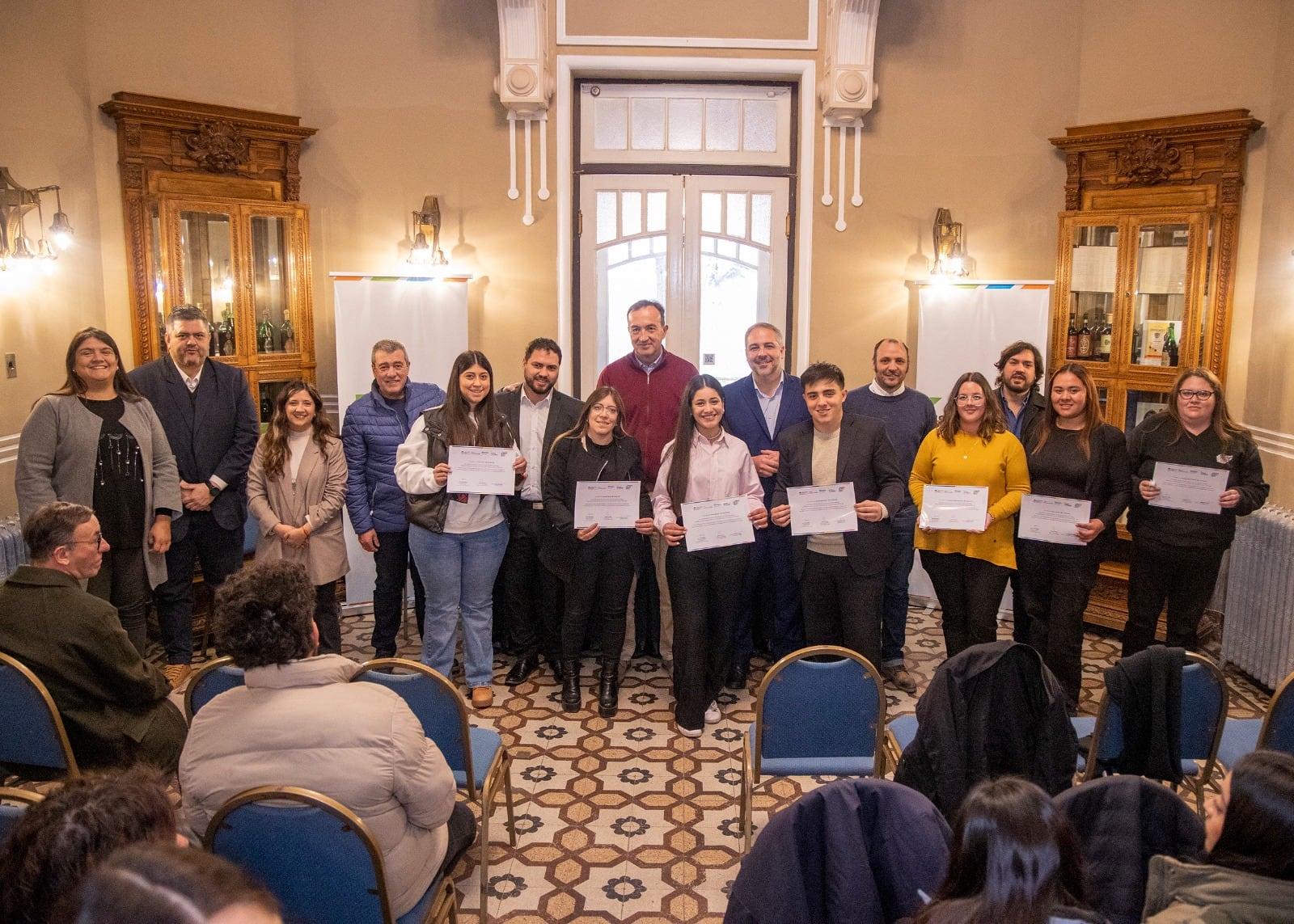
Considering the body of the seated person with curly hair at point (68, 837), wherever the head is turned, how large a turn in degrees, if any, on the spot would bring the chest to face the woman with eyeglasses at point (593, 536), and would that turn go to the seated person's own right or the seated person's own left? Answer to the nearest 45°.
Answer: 0° — they already face them

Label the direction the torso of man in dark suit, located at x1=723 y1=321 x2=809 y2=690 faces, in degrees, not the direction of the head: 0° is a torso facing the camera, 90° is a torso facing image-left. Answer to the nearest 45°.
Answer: approximately 0°

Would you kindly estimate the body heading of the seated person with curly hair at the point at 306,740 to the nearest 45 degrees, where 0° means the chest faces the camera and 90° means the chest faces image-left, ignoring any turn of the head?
approximately 225°

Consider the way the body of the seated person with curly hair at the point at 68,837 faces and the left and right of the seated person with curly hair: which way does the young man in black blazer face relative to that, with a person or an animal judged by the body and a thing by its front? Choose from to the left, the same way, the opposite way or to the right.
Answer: the opposite way

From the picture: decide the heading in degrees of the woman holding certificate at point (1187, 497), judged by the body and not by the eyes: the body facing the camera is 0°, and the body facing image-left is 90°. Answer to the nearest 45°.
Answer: approximately 0°

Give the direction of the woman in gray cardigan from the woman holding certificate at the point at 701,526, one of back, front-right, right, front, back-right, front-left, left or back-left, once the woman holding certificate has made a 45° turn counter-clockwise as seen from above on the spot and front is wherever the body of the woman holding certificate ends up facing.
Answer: back-right

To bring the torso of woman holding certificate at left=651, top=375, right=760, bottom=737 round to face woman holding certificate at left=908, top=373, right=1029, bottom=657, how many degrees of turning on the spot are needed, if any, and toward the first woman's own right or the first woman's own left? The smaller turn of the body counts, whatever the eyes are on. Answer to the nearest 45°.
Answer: approximately 90° to the first woman's own left

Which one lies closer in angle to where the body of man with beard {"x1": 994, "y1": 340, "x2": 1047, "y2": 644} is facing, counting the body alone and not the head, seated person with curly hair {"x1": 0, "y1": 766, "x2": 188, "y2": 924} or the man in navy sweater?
the seated person with curly hair
